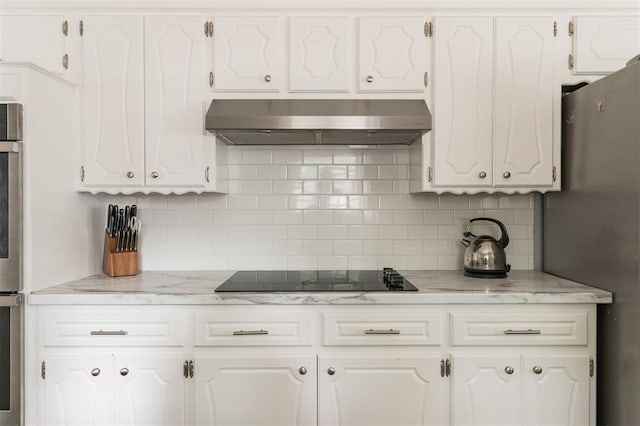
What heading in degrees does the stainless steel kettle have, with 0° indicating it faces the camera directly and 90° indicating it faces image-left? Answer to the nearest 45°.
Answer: approximately 90°

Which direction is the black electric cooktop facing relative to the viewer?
toward the camera

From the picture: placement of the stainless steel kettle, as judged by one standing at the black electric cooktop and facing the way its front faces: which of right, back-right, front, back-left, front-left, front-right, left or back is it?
left

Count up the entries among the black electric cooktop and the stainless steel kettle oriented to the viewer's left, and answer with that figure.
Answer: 1

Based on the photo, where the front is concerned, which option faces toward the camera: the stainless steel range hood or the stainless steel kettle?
the stainless steel range hood

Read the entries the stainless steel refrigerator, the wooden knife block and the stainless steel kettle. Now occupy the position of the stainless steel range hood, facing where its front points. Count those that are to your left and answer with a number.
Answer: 2

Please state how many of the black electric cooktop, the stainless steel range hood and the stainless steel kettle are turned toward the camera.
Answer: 2

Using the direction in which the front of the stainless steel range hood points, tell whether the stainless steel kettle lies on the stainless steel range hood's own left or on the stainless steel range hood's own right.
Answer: on the stainless steel range hood's own left

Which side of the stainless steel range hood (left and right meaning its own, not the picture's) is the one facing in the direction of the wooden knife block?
right

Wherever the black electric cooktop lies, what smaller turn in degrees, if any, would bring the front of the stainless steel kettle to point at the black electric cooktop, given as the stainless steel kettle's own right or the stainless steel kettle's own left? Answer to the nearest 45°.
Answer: approximately 45° to the stainless steel kettle's own left

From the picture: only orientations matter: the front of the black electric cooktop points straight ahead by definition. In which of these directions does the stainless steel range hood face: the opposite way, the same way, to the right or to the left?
the same way

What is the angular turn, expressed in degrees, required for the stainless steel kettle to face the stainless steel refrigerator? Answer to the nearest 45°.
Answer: approximately 135° to its left
